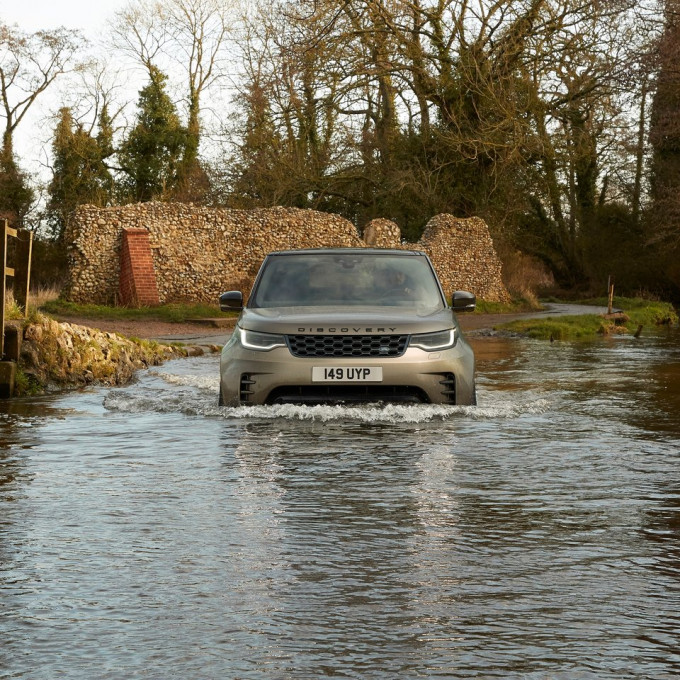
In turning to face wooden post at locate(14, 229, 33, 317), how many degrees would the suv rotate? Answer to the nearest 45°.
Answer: approximately 135° to its right

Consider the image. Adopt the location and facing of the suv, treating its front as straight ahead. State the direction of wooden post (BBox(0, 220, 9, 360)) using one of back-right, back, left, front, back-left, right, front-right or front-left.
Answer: back-right

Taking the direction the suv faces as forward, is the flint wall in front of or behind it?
behind

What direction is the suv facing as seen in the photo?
toward the camera
